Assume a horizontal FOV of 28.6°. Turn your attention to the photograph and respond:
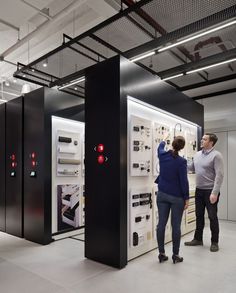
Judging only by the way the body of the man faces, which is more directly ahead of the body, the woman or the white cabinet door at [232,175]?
the woman

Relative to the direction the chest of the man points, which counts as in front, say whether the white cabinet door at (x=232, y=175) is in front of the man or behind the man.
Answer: behind

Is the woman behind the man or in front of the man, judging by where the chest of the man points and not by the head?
in front
